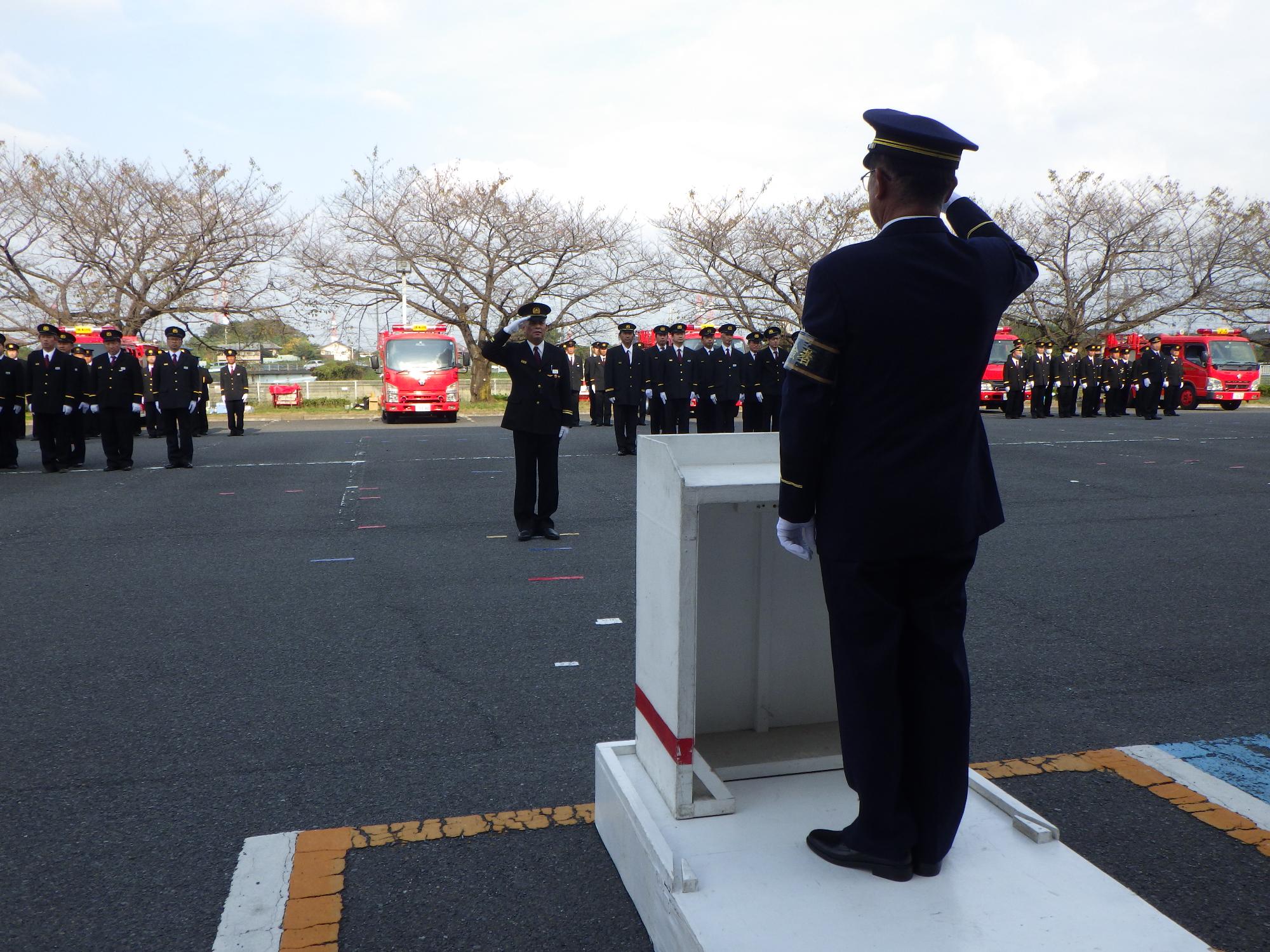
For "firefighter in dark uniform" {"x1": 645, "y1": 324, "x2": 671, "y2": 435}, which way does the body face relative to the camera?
toward the camera

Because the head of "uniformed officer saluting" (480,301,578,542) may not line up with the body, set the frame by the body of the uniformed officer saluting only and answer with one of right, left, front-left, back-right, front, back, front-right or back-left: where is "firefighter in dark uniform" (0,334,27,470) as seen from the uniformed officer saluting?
back-right

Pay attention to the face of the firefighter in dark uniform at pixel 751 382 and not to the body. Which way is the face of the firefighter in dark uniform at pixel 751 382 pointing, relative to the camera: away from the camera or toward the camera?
toward the camera

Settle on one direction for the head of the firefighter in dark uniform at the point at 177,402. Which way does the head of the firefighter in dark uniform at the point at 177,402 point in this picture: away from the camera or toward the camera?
toward the camera

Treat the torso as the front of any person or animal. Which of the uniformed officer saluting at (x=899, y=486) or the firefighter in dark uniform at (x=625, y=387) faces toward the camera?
the firefighter in dark uniform

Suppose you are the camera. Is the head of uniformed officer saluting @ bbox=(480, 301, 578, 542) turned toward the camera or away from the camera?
toward the camera

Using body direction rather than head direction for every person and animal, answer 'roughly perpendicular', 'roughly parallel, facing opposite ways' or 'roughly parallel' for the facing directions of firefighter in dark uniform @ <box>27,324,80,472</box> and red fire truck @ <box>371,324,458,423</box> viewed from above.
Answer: roughly parallel

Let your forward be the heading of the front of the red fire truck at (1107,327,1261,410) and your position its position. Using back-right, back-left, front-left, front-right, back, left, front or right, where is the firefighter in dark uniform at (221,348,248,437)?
right

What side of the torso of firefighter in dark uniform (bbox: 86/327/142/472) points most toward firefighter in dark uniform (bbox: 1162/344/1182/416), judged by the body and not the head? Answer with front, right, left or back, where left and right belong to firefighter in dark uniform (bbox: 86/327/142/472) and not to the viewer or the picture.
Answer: left

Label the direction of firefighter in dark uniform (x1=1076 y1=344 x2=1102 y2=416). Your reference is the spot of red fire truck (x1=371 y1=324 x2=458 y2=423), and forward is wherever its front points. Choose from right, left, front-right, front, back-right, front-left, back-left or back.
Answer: left

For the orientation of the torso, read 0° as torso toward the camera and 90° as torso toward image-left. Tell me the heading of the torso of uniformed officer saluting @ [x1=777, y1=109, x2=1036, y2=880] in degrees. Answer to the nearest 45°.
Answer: approximately 135°

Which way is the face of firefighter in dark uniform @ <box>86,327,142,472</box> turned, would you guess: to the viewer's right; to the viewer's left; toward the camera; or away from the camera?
toward the camera

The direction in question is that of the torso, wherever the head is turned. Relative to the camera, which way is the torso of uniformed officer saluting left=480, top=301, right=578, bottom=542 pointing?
toward the camera

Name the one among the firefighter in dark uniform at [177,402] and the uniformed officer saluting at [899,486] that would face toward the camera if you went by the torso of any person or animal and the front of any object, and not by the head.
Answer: the firefighter in dark uniform

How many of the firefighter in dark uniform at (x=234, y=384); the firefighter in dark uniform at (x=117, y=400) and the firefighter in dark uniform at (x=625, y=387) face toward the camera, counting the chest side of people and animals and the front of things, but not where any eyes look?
3

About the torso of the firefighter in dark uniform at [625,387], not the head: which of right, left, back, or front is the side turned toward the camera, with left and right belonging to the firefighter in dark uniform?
front

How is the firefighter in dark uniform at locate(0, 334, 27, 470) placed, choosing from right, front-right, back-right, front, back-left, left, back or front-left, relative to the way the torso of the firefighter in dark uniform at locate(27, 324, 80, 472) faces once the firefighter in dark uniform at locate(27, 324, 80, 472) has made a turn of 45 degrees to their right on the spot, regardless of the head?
right

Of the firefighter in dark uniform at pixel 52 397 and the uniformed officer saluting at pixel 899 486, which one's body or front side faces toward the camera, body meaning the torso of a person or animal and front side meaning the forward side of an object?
the firefighter in dark uniform

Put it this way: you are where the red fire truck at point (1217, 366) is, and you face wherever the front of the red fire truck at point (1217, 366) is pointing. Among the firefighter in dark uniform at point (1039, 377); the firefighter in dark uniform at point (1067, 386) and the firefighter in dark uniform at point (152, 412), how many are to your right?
3
